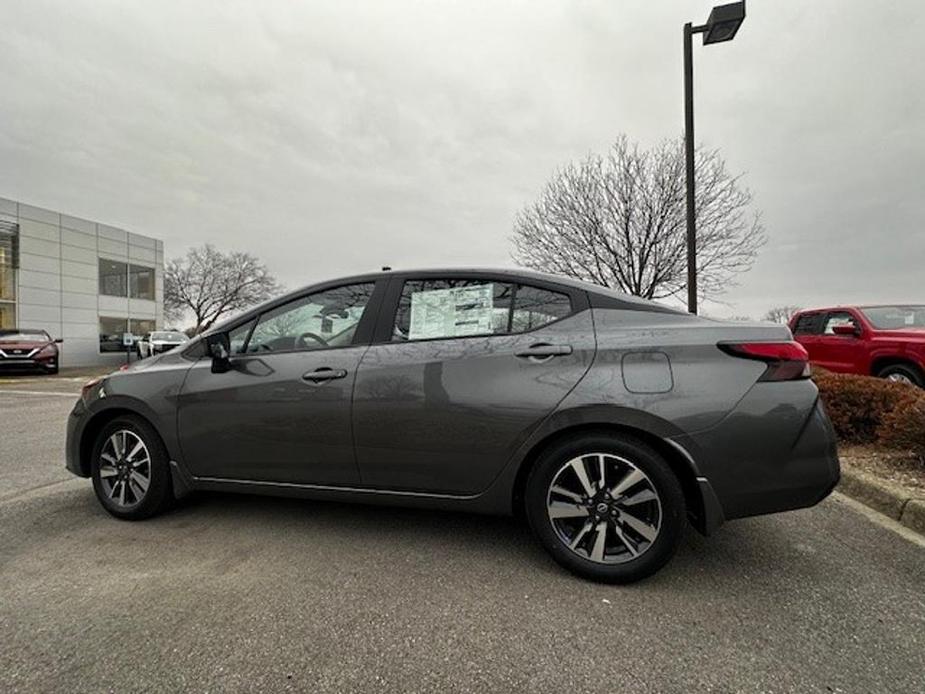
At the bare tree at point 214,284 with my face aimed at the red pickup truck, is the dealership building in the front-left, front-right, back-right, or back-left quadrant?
front-right

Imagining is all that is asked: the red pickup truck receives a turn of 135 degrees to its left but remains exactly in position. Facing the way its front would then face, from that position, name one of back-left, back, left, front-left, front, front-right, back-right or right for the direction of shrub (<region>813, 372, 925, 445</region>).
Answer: back

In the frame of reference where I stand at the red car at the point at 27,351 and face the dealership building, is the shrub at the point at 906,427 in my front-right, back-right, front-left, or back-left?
back-right

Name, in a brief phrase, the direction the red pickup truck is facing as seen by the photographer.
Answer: facing the viewer and to the right of the viewer

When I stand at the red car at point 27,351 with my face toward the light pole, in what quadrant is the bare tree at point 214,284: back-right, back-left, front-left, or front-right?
back-left

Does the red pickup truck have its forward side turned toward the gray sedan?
no

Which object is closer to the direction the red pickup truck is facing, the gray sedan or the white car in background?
the gray sedan

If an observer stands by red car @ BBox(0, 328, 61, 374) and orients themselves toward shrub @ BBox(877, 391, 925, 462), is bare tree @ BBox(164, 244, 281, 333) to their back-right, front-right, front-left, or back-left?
back-left

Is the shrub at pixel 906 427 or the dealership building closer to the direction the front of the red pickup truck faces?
the shrub

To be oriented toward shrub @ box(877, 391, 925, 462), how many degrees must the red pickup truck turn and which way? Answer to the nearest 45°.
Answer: approximately 45° to its right
